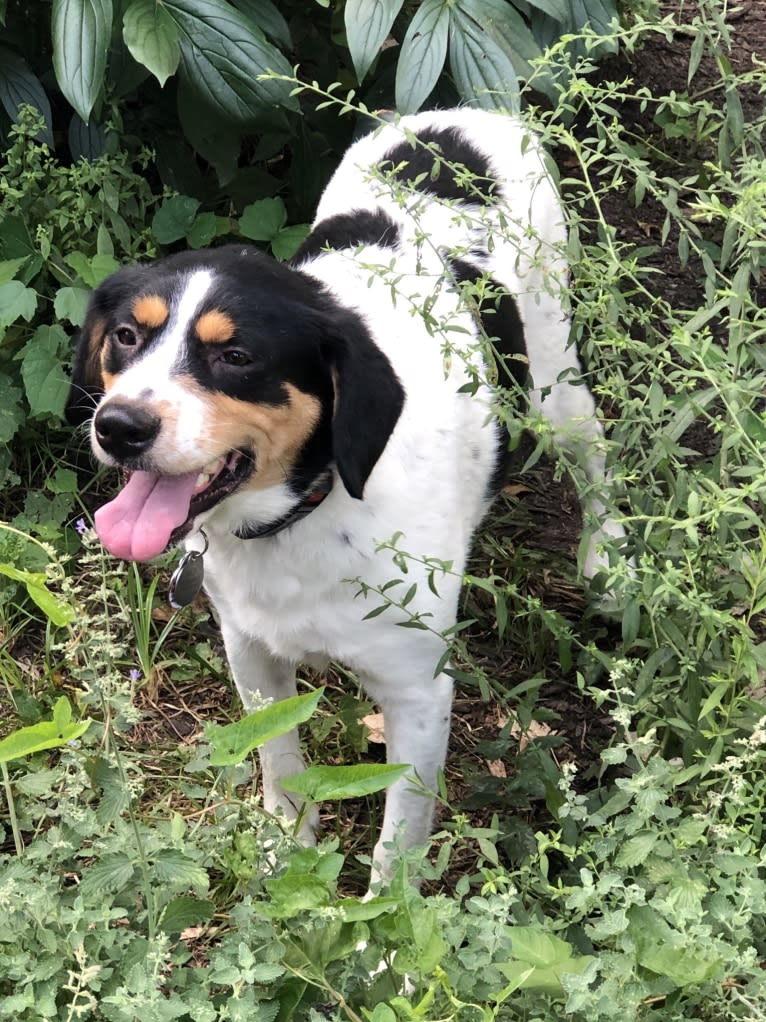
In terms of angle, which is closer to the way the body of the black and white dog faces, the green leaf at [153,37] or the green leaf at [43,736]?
the green leaf at [43,736]

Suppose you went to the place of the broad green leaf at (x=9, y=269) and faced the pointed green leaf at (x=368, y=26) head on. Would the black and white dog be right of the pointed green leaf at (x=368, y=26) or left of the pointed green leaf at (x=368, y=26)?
right

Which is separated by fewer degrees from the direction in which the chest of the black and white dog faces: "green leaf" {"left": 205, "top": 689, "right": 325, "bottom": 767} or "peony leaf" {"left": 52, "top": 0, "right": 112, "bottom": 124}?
the green leaf

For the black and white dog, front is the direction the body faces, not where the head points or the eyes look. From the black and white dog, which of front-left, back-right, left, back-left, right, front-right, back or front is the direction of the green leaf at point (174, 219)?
back-right

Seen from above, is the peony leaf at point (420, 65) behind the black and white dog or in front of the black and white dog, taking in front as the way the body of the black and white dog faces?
behind

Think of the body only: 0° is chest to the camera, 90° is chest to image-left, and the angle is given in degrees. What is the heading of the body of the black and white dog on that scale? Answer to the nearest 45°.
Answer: approximately 45°

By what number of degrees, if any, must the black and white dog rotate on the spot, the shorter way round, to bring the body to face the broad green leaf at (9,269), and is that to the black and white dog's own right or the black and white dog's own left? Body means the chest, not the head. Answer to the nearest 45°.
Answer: approximately 90° to the black and white dog's own right

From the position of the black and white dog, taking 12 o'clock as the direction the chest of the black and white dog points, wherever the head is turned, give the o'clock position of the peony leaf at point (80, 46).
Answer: The peony leaf is roughly at 4 o'clock from the black and white dog.

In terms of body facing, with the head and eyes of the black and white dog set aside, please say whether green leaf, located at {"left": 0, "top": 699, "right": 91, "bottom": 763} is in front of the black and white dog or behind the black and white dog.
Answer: in front
